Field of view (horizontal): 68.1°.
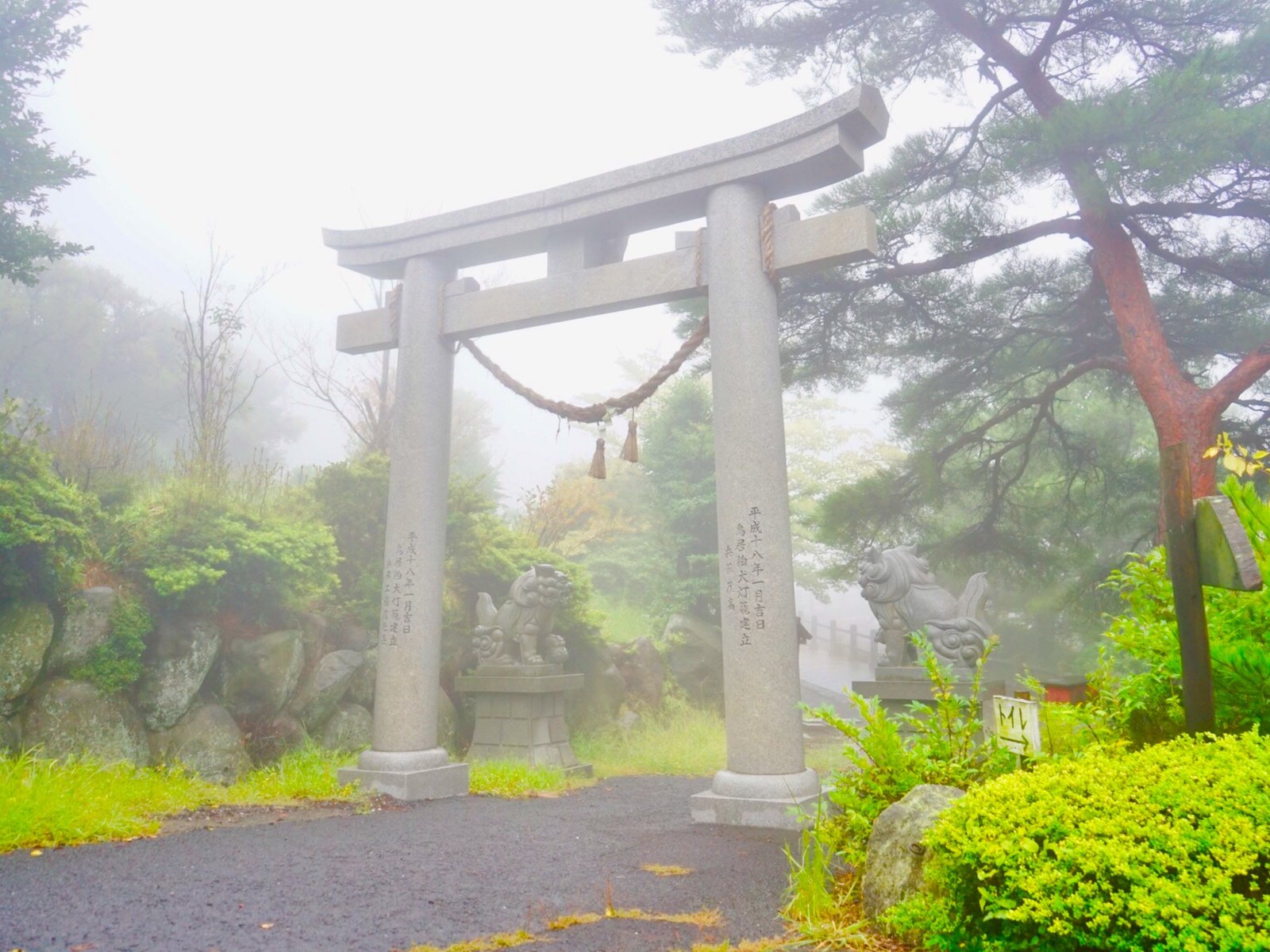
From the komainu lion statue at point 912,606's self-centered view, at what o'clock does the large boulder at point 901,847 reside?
The large boulder is roughly at 9 o'clock from the komainu lion statue.

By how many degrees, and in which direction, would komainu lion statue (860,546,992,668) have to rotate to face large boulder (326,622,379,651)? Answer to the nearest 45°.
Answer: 0° — it already faces it

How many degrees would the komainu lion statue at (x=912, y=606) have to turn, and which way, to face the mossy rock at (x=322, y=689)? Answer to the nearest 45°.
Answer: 0° — it already faces it

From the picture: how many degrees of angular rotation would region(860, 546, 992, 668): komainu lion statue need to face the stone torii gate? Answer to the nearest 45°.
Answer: approximately 45° to its left

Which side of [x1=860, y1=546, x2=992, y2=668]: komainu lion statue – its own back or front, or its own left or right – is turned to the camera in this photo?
left

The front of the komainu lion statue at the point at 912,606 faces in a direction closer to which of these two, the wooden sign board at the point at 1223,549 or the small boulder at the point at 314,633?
the small boulder
